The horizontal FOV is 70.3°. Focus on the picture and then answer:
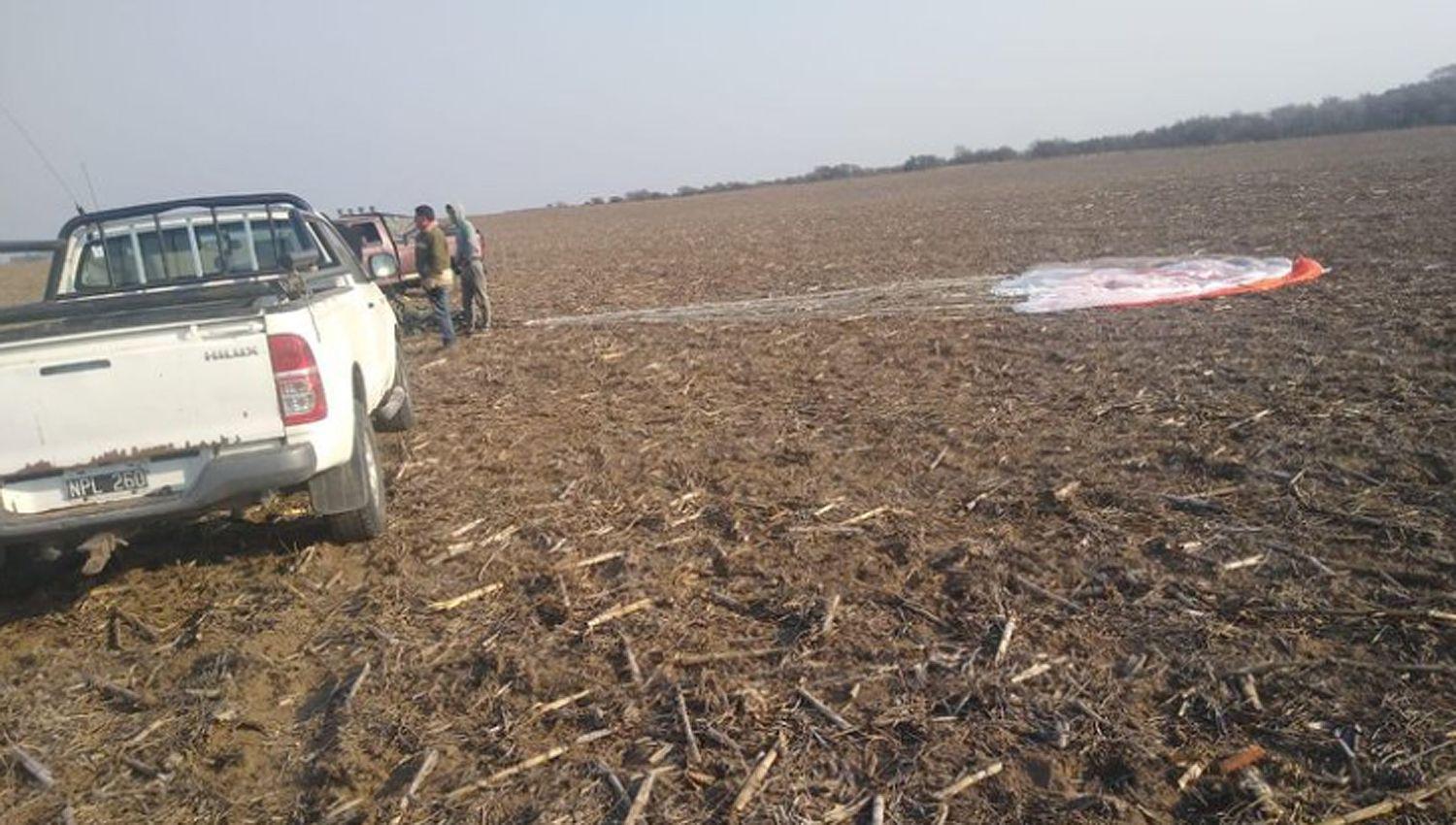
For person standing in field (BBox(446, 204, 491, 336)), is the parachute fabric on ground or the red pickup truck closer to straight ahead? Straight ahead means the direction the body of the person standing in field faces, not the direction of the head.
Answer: the red pickup truck

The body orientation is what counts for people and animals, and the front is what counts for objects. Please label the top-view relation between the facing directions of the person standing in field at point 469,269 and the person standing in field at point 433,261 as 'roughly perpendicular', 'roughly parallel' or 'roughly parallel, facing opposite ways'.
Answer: roughly parallel

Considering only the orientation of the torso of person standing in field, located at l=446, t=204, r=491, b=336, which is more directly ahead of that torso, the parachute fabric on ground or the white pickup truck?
the white pickup truck

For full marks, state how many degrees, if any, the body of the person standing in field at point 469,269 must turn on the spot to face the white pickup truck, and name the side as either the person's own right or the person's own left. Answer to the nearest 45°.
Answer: approximately 90° to the person's own left

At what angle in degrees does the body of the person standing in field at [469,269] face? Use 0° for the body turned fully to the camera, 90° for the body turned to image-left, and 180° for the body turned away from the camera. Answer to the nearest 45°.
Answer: approximately 90°

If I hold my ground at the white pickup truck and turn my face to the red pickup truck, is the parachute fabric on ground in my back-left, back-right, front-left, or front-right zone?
front-right

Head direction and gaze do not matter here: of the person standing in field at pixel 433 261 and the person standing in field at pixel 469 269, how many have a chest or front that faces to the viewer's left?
2

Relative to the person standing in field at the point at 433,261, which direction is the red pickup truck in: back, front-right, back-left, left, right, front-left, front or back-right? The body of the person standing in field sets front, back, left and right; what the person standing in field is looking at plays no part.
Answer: right

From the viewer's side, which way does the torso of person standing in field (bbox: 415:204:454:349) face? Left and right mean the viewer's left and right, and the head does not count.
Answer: facing to the left of the viewer

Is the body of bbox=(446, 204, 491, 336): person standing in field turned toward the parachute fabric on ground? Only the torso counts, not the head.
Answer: no

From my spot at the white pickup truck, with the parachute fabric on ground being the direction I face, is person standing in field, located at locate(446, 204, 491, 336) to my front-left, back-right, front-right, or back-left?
front-left

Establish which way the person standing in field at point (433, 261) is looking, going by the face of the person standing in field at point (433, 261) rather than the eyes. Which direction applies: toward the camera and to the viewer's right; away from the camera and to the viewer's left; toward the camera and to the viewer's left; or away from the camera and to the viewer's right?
toward the camera and to the viewer's left

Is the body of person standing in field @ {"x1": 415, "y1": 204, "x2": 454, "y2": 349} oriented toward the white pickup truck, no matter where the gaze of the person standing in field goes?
no

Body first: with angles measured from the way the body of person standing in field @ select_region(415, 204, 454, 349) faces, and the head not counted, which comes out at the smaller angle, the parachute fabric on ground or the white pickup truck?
the white pickup truck
